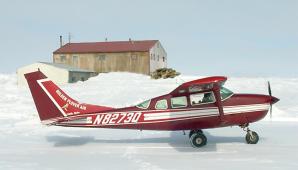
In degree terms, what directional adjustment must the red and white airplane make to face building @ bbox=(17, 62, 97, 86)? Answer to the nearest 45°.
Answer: approximately 90° to its left

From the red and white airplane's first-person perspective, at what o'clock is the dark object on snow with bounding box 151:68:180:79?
The dark object on snow is roughly at 9 o'clock from the red and white airplane.

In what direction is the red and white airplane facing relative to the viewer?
to the viewer's right
